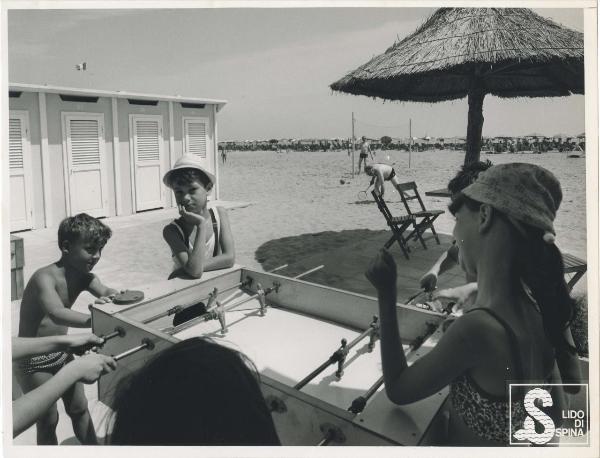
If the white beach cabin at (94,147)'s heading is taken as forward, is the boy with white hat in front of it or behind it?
in front

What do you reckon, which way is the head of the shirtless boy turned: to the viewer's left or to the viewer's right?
to the viewer's right

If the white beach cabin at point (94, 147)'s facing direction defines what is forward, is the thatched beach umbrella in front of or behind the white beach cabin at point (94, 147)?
in front

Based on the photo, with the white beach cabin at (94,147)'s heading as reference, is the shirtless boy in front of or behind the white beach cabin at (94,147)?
in front

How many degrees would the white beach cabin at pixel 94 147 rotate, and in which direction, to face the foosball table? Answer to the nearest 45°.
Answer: approximately 45° to its right
